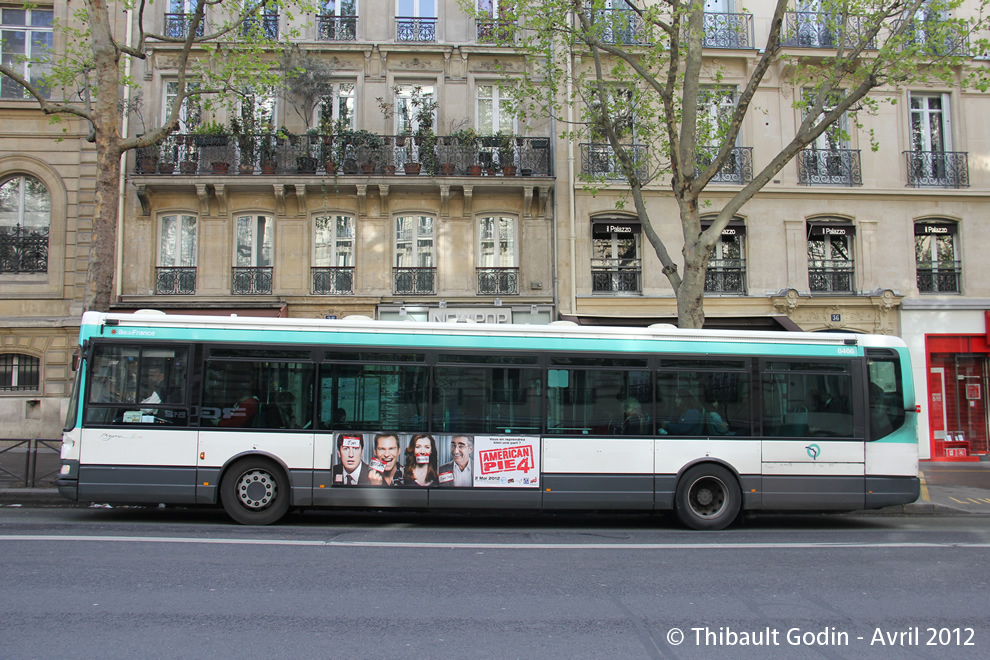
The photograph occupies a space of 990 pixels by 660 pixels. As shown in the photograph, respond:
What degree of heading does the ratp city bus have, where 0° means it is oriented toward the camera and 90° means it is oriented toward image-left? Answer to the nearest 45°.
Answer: approximately 90°

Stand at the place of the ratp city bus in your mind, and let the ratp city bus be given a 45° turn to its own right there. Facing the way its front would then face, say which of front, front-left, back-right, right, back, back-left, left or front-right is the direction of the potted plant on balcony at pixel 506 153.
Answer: front-right

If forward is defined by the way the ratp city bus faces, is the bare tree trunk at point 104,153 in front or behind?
in front
